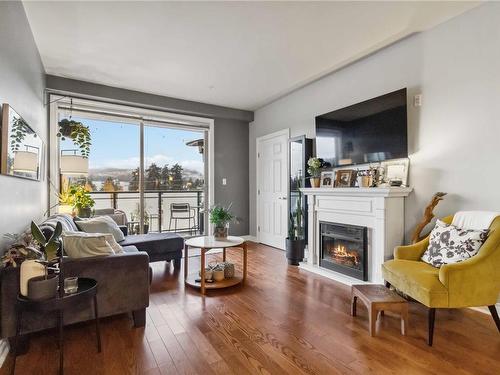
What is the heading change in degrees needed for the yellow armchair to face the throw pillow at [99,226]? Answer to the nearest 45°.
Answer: approximately 45° to its right

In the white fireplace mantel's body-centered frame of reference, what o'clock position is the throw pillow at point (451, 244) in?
The throw pillow is roughly at 9 o'clock from the white fireplace mantel.

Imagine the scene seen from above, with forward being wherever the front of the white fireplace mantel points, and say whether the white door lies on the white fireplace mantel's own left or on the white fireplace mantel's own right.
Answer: on the white fireplace mantel's own right

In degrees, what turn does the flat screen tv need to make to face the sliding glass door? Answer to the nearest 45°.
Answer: approximately 45° to its right
